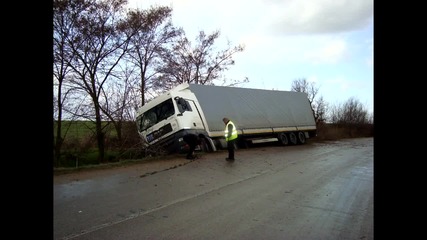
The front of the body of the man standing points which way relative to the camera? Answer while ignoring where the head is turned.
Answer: to the viewer's left

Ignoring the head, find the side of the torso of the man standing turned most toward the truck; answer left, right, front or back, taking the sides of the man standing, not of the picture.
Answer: right
